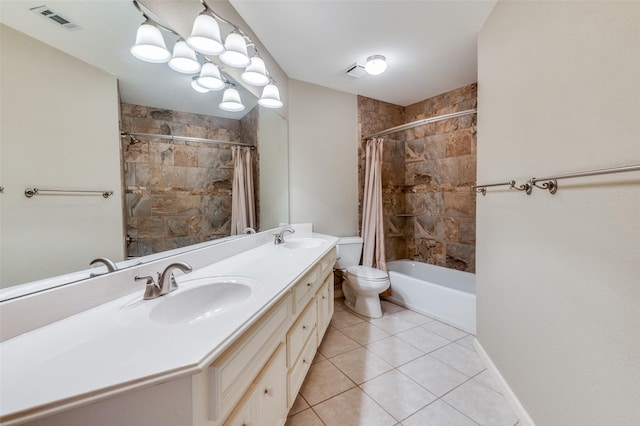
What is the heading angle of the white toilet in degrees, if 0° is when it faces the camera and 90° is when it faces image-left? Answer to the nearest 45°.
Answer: approximately 315°

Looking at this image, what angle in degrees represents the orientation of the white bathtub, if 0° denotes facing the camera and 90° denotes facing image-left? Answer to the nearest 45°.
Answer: approximately 45°

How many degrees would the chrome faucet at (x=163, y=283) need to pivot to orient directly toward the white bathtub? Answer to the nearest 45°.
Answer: approximately 45° to its left

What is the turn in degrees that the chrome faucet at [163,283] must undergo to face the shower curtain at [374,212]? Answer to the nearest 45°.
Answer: approximately 90° to its left

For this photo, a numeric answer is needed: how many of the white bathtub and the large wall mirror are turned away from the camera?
0

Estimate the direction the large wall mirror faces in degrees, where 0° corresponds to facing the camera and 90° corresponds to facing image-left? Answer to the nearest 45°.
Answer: approximately 315°

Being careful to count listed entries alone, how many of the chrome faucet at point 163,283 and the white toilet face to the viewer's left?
0

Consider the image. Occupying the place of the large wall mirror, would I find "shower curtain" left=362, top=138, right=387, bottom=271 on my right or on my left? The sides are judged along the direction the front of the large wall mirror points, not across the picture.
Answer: on my left
